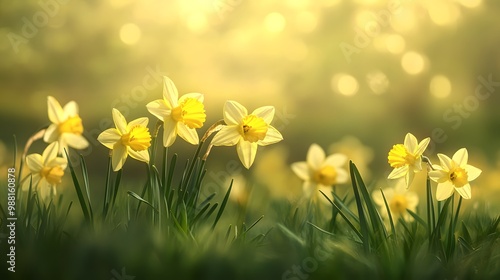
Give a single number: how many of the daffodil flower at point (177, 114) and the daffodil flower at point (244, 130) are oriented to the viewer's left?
0

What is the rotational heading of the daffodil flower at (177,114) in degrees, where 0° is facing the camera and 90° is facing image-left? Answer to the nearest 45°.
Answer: approximately 315°

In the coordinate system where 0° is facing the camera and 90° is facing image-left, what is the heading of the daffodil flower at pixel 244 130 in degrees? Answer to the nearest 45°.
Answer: approximately 315°

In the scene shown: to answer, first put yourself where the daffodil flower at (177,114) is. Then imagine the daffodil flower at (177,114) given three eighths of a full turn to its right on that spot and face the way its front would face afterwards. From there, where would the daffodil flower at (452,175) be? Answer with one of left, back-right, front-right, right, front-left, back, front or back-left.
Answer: back

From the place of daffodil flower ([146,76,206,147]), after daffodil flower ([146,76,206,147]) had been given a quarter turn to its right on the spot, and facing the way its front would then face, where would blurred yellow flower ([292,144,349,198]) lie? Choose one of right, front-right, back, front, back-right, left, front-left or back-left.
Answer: back
